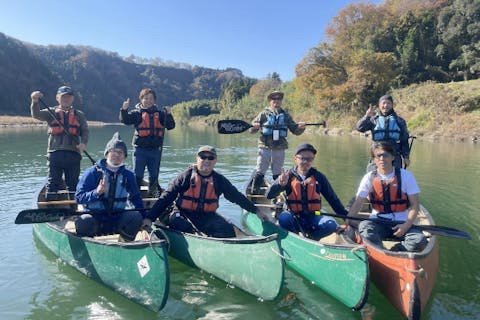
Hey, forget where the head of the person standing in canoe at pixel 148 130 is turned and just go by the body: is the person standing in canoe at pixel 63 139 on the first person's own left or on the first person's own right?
on the first person's own right

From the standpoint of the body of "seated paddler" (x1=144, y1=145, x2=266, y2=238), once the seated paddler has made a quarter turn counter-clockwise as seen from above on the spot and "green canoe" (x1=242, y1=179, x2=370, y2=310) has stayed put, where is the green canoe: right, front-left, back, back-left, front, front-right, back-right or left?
front-right

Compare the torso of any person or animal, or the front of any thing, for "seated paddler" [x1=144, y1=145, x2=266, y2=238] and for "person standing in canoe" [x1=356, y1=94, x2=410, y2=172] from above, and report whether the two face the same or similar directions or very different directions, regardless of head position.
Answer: same or similar directions

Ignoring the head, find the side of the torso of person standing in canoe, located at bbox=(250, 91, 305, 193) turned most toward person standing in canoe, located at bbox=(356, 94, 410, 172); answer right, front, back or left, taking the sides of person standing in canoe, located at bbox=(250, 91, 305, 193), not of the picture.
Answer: left

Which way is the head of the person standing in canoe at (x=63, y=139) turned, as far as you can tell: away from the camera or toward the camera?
toward the camera

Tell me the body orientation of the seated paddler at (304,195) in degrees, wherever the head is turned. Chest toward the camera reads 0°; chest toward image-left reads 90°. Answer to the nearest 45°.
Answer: approximately 0°

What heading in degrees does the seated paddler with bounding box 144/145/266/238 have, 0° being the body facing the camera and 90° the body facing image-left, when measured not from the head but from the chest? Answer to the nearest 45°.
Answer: approximately 0°

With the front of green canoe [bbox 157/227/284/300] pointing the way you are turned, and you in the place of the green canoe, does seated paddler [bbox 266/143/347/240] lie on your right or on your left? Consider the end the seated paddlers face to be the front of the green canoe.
on your left

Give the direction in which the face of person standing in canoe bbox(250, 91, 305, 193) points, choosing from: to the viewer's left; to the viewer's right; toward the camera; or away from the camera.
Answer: toward the camera

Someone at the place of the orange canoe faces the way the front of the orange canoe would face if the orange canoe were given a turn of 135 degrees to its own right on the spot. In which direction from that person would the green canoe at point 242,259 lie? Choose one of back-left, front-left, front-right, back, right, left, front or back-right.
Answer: front-left

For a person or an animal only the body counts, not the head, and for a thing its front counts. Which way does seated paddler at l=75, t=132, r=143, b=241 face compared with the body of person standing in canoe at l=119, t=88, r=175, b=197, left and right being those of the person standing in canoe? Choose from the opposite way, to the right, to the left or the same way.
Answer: the same way

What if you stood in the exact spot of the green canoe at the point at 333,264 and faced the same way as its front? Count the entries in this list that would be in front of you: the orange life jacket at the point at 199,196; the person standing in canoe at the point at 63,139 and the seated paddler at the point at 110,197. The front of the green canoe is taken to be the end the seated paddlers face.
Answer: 0

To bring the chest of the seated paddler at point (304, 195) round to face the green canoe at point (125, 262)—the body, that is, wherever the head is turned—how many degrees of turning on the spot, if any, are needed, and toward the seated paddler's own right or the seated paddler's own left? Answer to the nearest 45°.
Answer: approximately 45° to the seated paddler's own right

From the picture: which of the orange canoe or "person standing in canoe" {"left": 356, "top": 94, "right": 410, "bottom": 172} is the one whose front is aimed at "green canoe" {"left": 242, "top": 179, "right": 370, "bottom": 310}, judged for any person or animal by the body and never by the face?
the person standing in canoe

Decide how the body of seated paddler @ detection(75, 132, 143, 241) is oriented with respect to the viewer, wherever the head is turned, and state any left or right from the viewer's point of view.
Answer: facing the viewer

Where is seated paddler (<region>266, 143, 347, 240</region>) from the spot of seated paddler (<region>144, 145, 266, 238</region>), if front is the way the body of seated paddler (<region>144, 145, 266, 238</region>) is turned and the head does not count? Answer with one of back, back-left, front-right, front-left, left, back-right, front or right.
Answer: left

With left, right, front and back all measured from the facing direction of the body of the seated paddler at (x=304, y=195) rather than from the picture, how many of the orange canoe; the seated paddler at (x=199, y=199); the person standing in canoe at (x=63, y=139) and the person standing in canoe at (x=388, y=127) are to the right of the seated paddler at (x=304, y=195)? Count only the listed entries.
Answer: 2

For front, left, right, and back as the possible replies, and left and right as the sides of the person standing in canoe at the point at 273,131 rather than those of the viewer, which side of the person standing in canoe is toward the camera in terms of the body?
front
